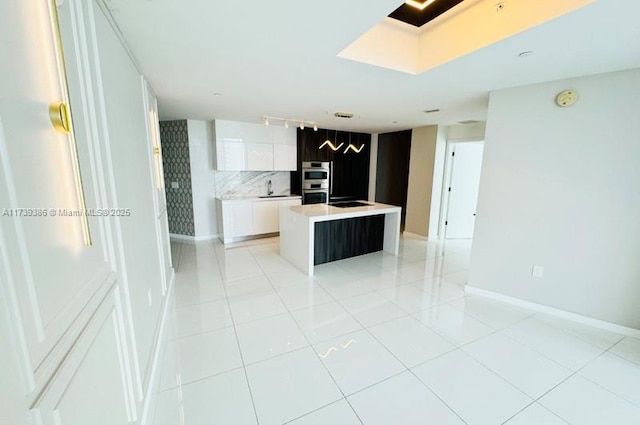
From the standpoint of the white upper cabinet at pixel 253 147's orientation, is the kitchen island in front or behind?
in front

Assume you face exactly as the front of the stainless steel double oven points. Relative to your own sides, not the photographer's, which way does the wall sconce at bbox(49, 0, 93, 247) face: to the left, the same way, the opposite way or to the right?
to the left

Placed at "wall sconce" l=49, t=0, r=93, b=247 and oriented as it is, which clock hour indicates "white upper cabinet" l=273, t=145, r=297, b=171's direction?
The white upper cabinet is roughly at 9 o'clock from the wall sconce.

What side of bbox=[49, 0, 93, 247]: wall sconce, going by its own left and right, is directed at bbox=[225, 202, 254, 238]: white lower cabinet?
left

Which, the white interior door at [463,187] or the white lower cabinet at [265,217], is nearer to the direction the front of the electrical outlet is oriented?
the white lower cabinet

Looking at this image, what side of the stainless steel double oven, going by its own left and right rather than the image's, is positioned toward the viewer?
front

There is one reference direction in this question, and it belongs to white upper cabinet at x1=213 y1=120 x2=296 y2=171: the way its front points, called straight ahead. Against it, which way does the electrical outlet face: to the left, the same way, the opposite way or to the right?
to the right

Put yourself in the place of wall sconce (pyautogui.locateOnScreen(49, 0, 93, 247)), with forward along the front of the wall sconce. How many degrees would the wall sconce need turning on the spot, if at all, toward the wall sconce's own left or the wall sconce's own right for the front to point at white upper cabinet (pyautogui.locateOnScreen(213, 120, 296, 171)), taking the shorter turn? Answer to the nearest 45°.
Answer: approximately 90° to the wall sconce's own left

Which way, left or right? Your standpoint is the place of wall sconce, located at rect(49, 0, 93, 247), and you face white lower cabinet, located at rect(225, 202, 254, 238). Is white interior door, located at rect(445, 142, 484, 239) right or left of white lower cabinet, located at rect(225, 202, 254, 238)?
right

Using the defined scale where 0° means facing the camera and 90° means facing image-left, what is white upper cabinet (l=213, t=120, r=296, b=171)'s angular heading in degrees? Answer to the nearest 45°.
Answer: approximately 315°

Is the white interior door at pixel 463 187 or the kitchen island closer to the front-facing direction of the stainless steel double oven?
the kitchen island
